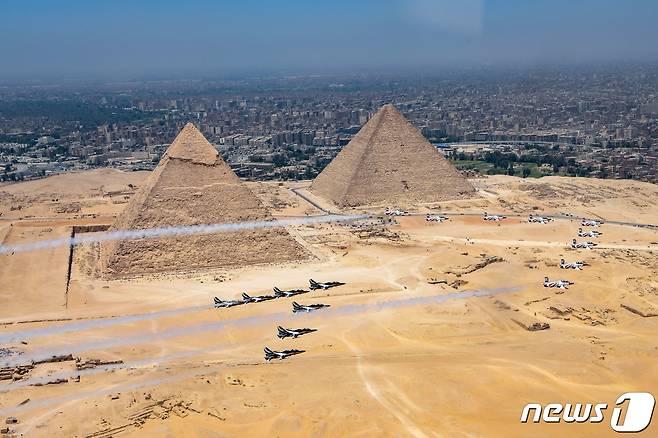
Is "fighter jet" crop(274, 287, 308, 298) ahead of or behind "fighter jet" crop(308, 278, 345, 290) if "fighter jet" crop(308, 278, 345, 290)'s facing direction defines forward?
behind

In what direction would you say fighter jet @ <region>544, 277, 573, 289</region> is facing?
to the viewer's right

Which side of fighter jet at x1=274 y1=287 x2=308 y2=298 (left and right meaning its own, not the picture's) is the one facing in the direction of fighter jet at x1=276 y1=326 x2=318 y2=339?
right

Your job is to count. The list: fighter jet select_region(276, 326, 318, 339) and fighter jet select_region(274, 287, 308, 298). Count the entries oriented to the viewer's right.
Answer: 2

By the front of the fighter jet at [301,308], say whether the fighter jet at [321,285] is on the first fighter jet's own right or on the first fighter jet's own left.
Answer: on the first fighter jet's own left

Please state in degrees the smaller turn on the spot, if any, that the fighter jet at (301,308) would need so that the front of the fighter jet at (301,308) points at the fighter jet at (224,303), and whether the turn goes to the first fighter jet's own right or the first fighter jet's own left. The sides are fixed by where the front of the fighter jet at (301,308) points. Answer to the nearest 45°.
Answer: approximately 180°

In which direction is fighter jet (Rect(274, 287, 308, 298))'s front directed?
to the viewer's right

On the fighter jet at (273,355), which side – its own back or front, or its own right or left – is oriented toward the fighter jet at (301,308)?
left

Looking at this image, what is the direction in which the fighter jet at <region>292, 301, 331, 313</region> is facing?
to the viewer's right

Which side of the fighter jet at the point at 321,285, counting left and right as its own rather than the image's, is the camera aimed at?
right

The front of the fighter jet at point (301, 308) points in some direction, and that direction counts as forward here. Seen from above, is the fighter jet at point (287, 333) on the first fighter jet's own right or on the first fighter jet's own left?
on the first fighter jet's own right

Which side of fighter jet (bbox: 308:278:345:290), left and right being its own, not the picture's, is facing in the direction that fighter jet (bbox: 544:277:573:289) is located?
front

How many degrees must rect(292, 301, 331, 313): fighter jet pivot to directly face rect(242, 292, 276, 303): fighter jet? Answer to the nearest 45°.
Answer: approximately 135° to its left

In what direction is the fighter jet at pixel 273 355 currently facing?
to the viewer's right

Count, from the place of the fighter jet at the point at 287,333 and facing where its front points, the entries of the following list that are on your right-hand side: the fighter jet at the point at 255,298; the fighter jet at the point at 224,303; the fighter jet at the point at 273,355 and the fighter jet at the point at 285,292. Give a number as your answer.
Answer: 1

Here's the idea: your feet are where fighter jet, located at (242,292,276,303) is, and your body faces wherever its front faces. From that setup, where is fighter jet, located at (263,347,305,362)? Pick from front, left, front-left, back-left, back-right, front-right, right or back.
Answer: right

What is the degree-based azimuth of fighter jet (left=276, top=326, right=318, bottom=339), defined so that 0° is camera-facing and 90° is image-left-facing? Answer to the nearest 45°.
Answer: approximately 270°
